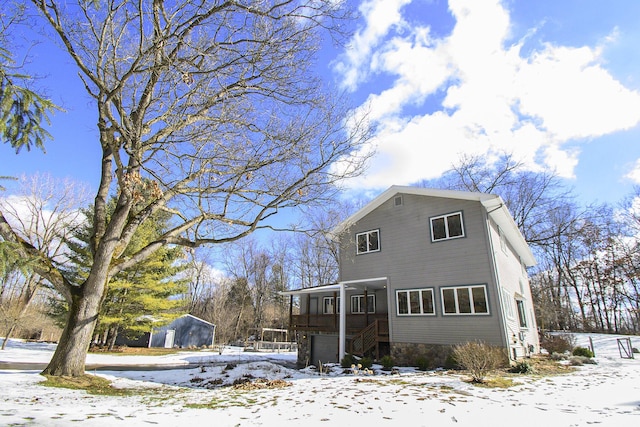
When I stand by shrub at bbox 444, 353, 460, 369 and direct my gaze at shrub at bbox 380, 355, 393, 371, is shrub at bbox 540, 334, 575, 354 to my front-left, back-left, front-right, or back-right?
back-right

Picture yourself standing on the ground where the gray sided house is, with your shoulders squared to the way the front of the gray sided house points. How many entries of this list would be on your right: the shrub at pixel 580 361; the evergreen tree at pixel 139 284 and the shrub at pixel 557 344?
1

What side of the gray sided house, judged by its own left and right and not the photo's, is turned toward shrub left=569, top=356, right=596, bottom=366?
left

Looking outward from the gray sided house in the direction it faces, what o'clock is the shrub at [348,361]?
The shrub is roughly at 3 o'clock from the gray sided house.

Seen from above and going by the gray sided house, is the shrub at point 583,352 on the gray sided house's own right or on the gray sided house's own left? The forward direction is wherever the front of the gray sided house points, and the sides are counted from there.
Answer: on the gray sided house's own left

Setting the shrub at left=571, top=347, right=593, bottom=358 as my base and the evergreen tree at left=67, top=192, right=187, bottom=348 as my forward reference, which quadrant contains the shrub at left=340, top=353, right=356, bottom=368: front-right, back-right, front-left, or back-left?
front-left

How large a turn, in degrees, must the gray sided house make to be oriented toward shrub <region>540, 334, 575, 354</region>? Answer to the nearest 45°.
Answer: approximately 135° to its left

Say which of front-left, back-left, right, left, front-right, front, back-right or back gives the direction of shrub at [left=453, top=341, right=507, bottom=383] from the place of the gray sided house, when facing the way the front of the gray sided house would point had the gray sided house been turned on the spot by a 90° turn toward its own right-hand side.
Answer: left

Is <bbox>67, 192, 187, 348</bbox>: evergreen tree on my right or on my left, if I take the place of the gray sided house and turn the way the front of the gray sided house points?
on my right

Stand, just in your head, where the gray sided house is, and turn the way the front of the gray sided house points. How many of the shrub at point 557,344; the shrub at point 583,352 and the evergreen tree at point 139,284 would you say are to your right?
1

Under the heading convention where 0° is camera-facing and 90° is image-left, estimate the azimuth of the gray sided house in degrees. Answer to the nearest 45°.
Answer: approximately 0°

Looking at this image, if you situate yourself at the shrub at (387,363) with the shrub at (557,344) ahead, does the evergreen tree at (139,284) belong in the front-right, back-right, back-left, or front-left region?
back-left
